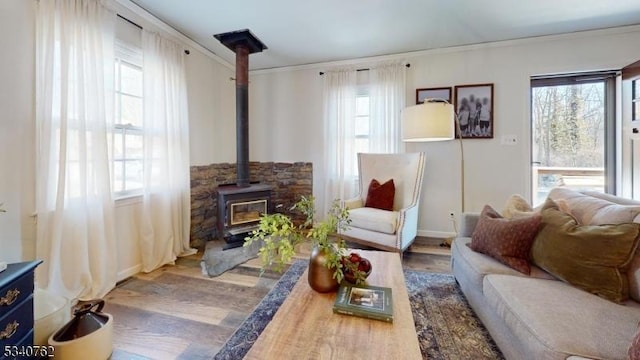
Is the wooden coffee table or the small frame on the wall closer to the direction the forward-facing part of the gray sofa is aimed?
the wooden coffee table

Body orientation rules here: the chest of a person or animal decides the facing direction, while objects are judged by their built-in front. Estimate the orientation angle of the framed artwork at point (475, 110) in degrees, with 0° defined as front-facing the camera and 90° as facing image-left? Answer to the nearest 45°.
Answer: approximately 0°

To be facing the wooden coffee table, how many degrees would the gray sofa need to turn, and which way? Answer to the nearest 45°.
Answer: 0° — it already faces it

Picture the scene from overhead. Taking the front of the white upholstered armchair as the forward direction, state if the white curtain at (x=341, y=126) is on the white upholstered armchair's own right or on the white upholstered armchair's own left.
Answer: on the white upholstered armchair's own right

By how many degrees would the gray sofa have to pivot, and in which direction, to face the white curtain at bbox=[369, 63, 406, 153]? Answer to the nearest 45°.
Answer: approximately 90° to its right

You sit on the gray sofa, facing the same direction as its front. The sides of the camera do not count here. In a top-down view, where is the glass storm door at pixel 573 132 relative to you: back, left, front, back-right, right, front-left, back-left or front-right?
back-right
